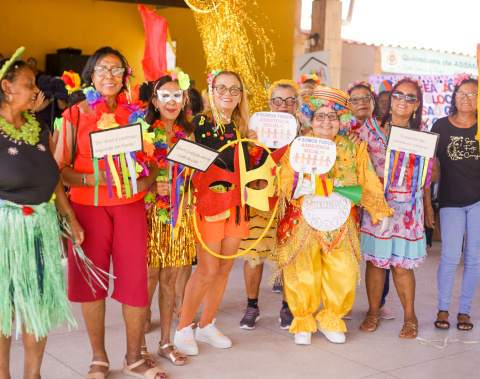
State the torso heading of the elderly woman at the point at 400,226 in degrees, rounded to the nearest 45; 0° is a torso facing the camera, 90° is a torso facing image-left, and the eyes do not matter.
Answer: approximately 0°

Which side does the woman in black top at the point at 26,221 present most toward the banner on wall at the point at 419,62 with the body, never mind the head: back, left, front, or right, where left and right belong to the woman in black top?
left

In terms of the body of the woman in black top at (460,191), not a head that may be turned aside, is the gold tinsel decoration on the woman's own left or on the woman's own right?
on the woman's own right

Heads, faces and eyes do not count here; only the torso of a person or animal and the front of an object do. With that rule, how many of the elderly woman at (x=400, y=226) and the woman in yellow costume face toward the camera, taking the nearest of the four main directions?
2

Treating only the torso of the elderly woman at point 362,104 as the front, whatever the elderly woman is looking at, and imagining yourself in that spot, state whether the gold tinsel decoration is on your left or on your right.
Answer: on your right

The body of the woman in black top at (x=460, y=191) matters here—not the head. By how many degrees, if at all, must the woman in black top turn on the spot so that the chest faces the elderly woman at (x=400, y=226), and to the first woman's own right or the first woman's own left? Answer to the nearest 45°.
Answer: approximately 45° to the first woman's own right

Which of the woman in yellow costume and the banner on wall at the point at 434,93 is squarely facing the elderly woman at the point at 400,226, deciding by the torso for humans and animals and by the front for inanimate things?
the banner on wall
